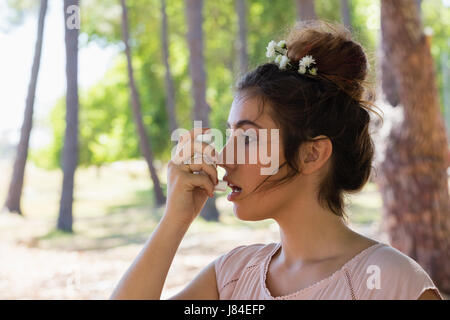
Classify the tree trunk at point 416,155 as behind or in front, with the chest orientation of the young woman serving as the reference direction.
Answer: behind

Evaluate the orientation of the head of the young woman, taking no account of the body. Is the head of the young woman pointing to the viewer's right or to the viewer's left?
to the viewer's left

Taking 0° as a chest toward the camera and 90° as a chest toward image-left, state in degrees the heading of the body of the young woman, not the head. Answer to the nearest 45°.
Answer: approximately 45°

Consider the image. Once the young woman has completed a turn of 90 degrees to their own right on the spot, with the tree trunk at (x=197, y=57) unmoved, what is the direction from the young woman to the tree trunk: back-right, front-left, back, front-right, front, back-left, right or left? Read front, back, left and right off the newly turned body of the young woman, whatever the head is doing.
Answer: front-right

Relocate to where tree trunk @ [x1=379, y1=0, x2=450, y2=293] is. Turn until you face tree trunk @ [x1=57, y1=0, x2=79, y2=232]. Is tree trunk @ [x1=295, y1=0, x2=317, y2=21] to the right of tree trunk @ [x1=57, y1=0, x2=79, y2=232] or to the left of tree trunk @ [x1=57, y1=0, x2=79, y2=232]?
right

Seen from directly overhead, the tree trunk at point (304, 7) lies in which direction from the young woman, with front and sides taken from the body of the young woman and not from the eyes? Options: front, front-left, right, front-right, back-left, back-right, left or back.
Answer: back-right

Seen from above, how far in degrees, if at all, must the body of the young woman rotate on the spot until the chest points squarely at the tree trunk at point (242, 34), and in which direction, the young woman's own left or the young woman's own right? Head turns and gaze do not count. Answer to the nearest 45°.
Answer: approximately 135° to the young woman's own right

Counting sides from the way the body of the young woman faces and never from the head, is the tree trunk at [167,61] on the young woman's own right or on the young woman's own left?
on the young woman's own right
